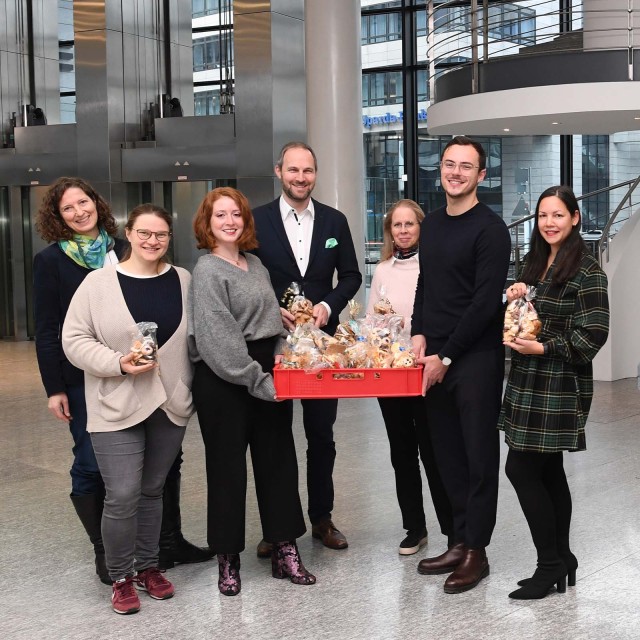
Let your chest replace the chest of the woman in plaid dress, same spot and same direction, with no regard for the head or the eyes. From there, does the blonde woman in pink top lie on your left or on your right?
on your right

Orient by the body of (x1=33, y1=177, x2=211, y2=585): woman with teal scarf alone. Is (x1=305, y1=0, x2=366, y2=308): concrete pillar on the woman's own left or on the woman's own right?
on the woman's own left

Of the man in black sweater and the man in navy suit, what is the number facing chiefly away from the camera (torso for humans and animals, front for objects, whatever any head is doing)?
0

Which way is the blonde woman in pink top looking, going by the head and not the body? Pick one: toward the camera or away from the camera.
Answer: toward the camera

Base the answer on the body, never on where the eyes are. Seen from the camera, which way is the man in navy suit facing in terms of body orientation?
toward the camera

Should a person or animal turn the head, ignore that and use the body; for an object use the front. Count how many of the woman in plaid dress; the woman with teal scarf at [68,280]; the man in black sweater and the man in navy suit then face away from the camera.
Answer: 0

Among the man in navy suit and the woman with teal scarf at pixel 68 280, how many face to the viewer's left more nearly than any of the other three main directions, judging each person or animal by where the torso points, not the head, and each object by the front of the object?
0

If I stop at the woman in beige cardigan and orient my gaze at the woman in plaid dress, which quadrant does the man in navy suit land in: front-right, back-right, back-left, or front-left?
front-left

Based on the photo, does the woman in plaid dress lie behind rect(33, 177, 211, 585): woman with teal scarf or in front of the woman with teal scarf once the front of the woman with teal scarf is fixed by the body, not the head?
in front

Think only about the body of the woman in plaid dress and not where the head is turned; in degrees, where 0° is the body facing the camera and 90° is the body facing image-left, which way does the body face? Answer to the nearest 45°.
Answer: approximately 45°

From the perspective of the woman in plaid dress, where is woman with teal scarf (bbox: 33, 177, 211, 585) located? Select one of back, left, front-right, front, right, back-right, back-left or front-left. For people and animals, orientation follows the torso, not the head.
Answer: front-right

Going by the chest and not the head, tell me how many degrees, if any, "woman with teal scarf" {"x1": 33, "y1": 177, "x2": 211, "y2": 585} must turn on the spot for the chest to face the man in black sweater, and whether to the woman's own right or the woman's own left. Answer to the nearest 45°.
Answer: approximately 45° to the woman's own left

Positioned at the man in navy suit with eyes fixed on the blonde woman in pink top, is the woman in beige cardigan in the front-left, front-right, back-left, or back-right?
back-right
